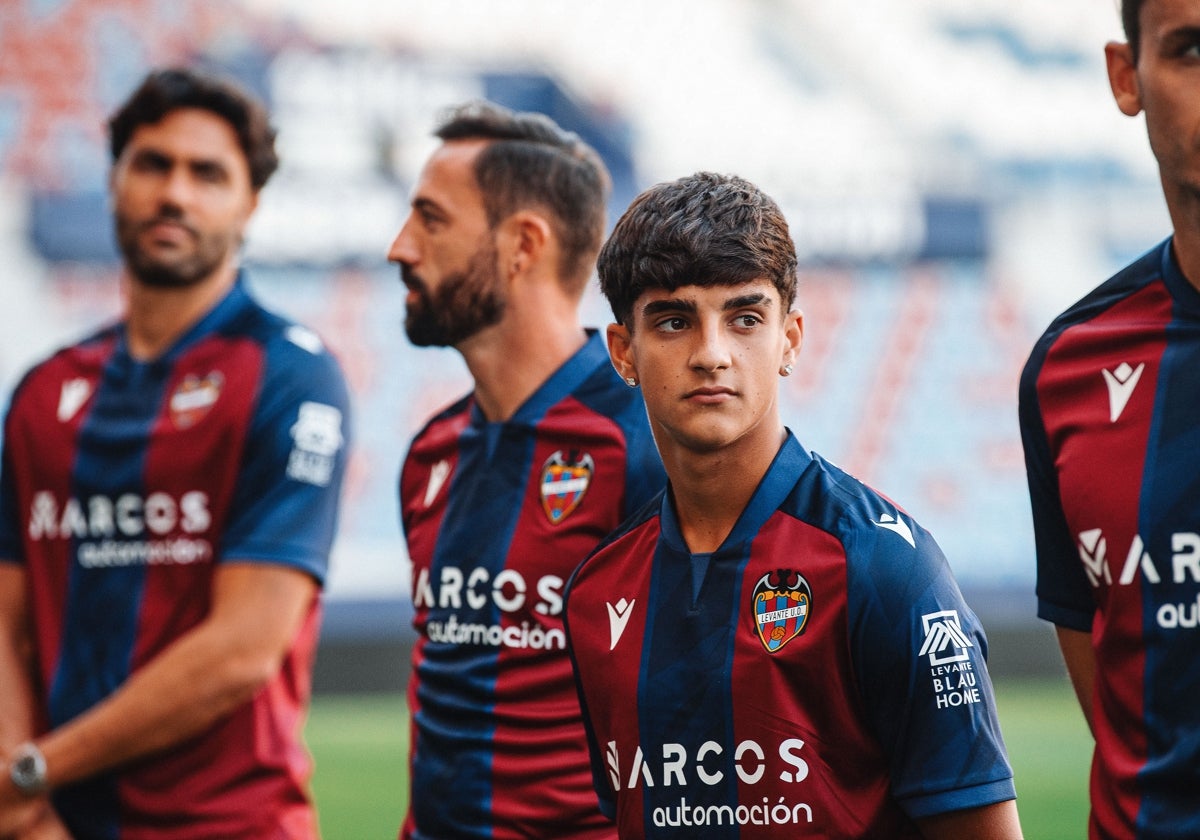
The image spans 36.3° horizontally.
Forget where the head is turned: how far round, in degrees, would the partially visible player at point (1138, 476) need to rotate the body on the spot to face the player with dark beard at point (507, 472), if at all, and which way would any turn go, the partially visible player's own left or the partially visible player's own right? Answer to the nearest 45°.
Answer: approximately 135° to the partially visible player's own right

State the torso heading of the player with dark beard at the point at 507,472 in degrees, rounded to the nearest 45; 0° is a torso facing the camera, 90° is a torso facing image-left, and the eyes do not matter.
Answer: approximately 45°

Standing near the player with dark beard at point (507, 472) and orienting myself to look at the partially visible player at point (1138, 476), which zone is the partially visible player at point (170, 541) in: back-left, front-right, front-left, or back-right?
back-right

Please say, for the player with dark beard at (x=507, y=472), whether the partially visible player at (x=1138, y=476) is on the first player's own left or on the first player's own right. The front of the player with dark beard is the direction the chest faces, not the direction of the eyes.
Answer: on the first player's own left

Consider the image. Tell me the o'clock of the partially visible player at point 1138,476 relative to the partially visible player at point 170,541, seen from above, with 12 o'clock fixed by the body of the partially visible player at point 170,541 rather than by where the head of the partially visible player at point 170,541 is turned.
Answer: the partially visible player at point 1138,476 is roughly at 9 o'clock from the partially visible player at point 170,541.

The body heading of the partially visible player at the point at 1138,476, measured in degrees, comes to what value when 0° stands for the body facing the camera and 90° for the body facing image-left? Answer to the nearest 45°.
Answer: approximately 0°

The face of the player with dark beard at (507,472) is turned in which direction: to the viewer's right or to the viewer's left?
to the viewer's left

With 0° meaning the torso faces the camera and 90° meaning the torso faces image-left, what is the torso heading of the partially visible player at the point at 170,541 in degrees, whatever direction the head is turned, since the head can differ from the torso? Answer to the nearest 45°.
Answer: approximately 45°

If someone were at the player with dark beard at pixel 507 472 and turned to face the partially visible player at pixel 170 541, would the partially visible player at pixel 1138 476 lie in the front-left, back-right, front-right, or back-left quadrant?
back-left

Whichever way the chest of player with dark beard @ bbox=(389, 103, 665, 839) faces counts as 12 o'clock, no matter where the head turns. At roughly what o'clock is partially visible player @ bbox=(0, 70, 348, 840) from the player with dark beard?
The partially visible player is roughly at 2 o'clock from the player with dark beard.
